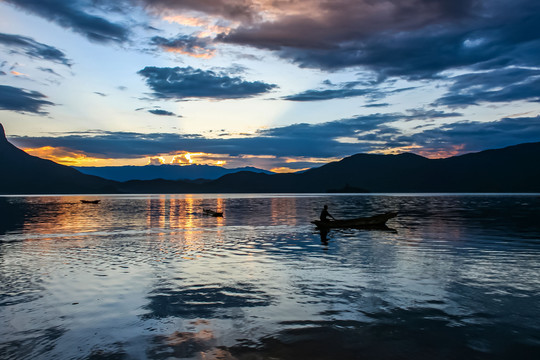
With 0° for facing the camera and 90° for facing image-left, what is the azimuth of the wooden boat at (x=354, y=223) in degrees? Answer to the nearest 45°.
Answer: approximately 270°
